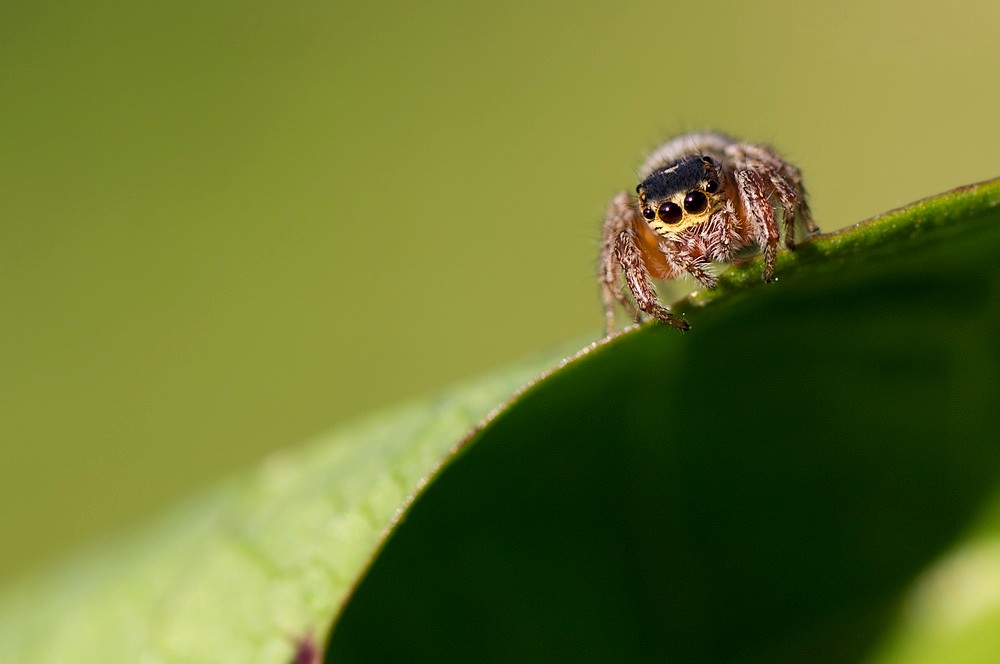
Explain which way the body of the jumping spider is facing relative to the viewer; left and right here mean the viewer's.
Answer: facing the viewer
